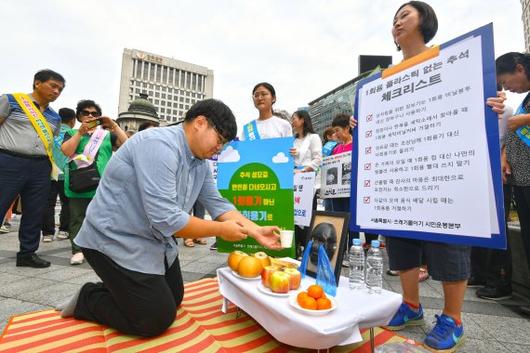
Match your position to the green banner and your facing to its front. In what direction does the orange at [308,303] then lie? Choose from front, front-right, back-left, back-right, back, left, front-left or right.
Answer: front

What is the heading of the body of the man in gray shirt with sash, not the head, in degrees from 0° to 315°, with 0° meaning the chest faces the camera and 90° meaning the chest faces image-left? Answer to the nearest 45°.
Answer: approximately 315°

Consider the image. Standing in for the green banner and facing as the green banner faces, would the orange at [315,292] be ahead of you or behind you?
ahead

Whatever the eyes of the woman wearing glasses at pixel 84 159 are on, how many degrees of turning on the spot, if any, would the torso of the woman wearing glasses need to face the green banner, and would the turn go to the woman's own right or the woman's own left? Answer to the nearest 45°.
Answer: approximately 45° to the woman's own left

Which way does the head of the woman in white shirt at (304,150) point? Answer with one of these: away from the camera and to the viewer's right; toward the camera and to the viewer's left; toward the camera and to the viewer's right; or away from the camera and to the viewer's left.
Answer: toward the camera and to the viewer's left

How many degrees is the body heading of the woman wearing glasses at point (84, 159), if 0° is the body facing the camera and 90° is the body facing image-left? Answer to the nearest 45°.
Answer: approximately 0°

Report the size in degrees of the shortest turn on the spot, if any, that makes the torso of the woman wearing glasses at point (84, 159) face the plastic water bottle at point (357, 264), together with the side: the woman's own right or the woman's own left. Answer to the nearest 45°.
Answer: approximately 45° to the woman's own left

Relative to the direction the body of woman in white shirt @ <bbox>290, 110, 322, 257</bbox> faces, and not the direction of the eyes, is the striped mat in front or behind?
in front

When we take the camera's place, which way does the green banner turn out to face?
facing the viewer

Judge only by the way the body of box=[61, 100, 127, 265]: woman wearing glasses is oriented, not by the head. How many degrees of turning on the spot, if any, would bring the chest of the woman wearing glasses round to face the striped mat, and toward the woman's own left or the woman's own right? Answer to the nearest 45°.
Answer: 0° — they already face it

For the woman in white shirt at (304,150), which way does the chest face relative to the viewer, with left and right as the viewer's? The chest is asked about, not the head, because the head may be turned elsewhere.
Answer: facing the viewer and to the left of the viewer

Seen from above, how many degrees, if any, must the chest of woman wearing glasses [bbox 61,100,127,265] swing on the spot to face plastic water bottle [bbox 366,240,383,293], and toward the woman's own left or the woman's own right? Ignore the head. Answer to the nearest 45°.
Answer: approximately 45° to the woman's own left

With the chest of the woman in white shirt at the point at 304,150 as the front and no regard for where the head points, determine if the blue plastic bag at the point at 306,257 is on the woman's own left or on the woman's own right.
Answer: on the woman's own left
